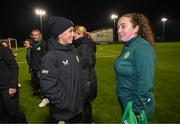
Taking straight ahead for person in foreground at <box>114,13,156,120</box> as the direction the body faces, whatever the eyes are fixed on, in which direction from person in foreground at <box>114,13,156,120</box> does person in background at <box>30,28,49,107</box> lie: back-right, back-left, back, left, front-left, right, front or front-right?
front-right

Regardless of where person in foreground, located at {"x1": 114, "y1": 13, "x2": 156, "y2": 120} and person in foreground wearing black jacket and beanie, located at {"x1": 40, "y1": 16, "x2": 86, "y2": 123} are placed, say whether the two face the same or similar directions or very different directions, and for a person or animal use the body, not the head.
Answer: very different directions

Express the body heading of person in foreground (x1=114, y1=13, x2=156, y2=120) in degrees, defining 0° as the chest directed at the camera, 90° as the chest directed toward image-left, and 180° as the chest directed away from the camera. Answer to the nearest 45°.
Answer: approximately 90°

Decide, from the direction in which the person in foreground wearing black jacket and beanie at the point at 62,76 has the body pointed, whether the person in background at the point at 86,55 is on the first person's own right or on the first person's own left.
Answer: on the first person's own left

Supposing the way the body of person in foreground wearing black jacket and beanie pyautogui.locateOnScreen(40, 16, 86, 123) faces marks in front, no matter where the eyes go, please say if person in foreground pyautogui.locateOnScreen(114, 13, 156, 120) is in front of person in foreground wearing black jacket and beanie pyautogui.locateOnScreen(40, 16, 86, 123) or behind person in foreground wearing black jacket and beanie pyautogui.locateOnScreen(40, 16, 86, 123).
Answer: in front

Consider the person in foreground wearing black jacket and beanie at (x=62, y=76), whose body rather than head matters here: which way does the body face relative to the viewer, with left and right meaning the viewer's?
facing the viewer and to the right of the viewer

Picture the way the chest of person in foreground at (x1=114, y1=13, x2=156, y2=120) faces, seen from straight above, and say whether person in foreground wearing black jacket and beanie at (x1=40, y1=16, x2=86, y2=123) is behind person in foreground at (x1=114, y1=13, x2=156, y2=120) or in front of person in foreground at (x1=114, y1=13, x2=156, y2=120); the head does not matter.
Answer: in front
